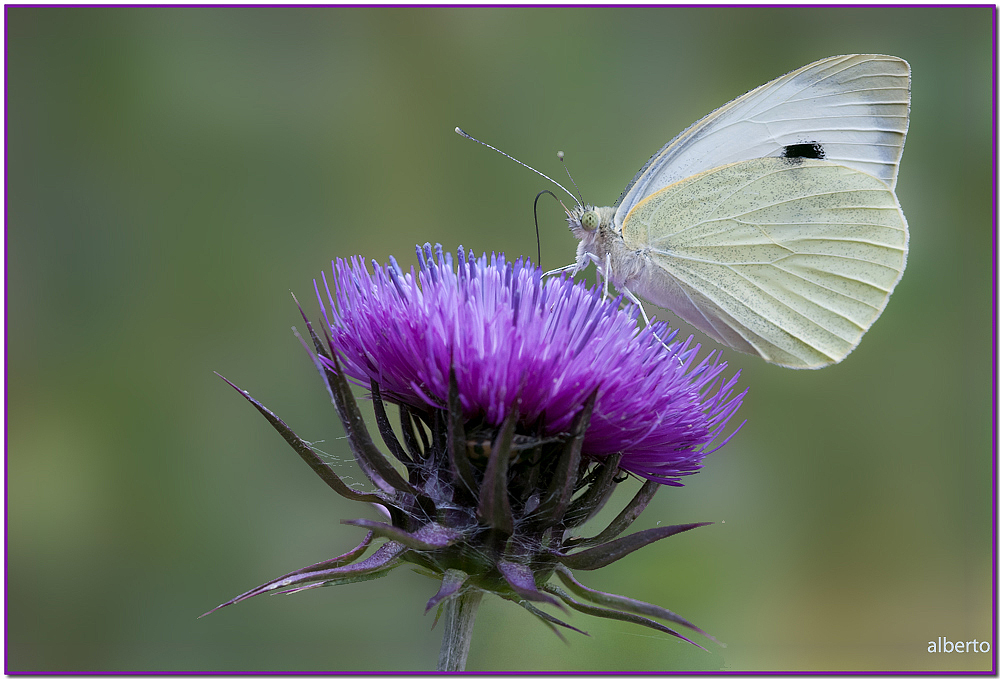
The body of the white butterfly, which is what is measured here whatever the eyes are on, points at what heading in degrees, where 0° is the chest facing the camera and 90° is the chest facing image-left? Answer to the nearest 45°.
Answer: approximately 90°
